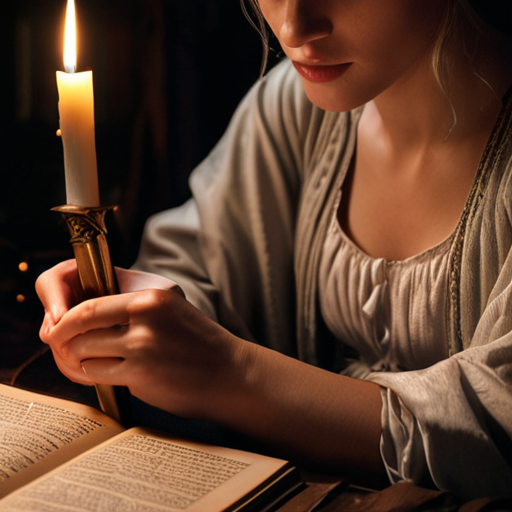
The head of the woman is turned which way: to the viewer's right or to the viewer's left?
to the viewer's left

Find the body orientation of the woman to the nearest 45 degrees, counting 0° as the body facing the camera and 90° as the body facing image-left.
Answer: approximately 45°
